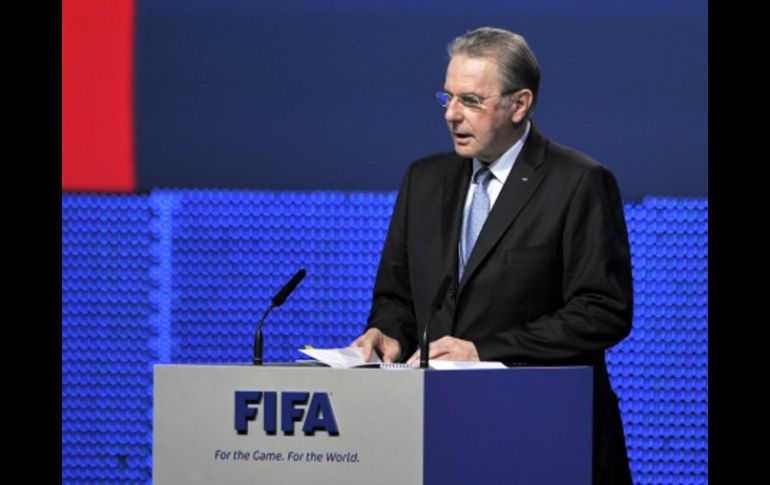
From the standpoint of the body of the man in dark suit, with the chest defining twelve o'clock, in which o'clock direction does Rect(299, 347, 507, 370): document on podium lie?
The document on podium is roughly at 12 o'clock from the man in dark suit.

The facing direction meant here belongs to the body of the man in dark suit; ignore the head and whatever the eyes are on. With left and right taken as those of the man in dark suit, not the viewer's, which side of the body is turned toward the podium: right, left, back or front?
front
